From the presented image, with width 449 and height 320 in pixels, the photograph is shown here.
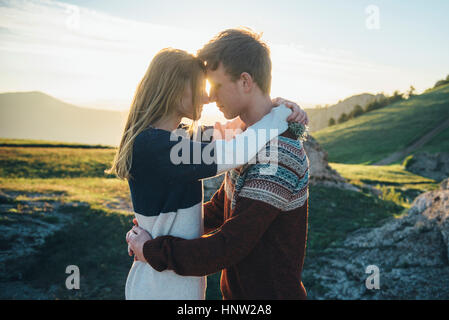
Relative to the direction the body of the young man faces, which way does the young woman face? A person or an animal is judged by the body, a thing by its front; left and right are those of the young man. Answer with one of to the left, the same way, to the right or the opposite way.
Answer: the opposite way

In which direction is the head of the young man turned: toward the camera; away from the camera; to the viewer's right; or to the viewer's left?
to the viewer's left

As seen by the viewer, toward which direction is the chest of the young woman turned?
to the viewer's right

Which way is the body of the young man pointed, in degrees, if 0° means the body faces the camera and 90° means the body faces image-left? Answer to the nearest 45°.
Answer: approximately 90°

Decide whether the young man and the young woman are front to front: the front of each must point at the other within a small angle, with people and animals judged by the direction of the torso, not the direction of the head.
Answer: yes

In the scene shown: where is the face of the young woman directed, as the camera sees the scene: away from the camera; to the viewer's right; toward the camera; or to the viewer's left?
to the viewer's right
